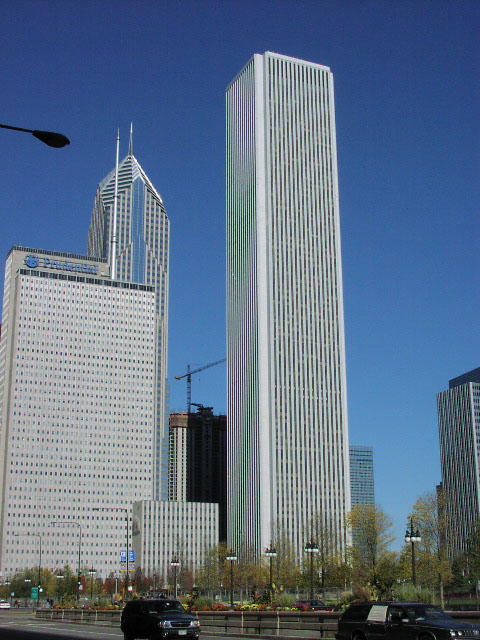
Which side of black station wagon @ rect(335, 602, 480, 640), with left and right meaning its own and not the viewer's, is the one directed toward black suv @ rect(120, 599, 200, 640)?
back

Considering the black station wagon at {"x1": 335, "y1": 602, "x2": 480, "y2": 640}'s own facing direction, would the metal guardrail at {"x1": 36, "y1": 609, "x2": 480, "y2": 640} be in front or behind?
behind

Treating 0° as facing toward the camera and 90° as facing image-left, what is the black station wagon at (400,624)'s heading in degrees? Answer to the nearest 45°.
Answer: approximately 315°

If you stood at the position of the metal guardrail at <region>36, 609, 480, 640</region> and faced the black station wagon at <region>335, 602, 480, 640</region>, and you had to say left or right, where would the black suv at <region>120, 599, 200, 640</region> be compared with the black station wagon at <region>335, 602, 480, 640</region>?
right
